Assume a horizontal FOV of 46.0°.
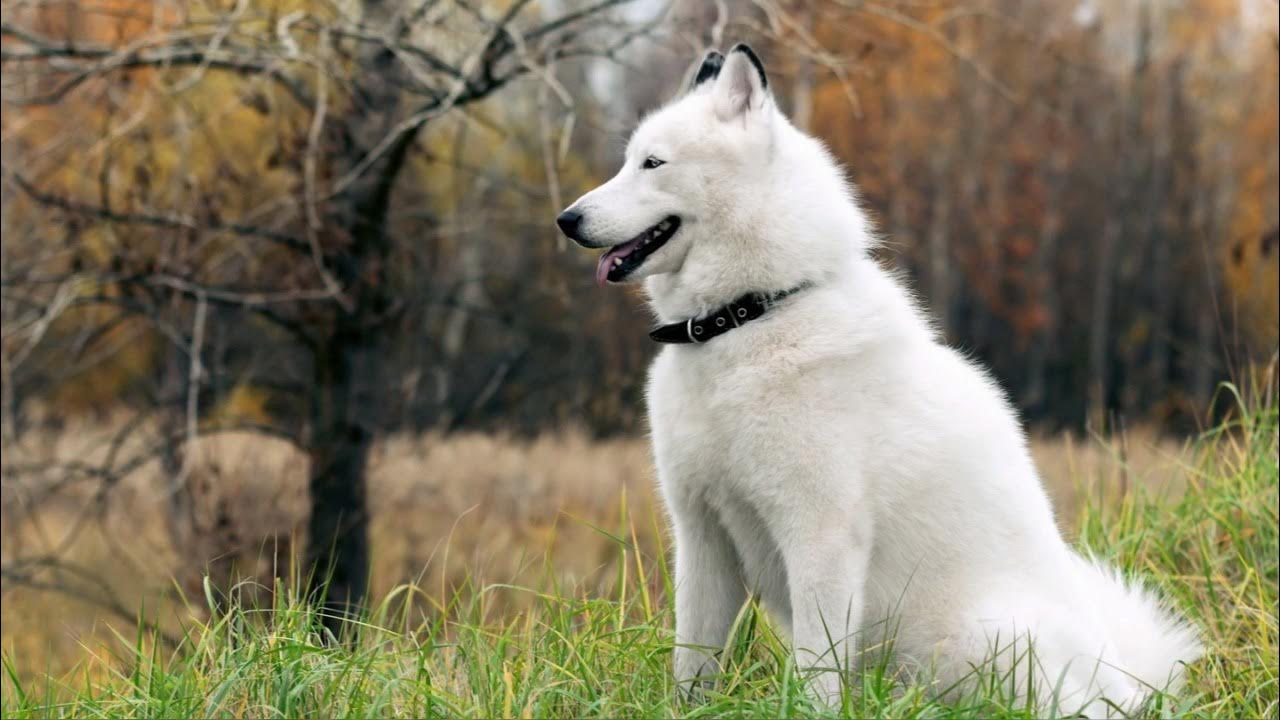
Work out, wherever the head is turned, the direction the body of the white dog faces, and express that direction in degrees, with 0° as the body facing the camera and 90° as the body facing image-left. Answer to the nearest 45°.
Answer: approximately 45°

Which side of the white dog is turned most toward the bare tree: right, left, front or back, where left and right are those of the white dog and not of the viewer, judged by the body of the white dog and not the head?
right
